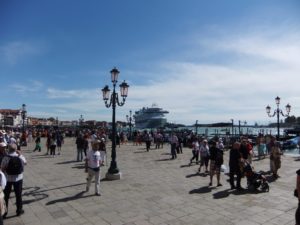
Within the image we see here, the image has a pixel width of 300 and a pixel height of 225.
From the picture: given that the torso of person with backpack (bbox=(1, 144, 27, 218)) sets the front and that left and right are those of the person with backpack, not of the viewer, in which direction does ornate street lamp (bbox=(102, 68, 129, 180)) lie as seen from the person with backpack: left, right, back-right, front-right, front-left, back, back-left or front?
front-right

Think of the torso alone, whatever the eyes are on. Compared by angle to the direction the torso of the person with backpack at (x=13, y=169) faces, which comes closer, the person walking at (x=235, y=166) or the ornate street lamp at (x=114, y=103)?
the ornate street lamp

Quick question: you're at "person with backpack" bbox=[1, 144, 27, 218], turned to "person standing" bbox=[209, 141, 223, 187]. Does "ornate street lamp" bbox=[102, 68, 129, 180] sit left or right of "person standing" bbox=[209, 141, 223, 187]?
left

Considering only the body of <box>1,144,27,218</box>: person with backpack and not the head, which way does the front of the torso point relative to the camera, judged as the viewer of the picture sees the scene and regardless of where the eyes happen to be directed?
away from the camera

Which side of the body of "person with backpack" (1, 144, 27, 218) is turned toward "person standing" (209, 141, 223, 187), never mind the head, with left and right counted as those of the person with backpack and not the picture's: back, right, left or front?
right

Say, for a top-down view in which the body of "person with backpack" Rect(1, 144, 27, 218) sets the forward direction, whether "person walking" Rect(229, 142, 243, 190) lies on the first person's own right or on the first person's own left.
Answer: on the first person's own right
